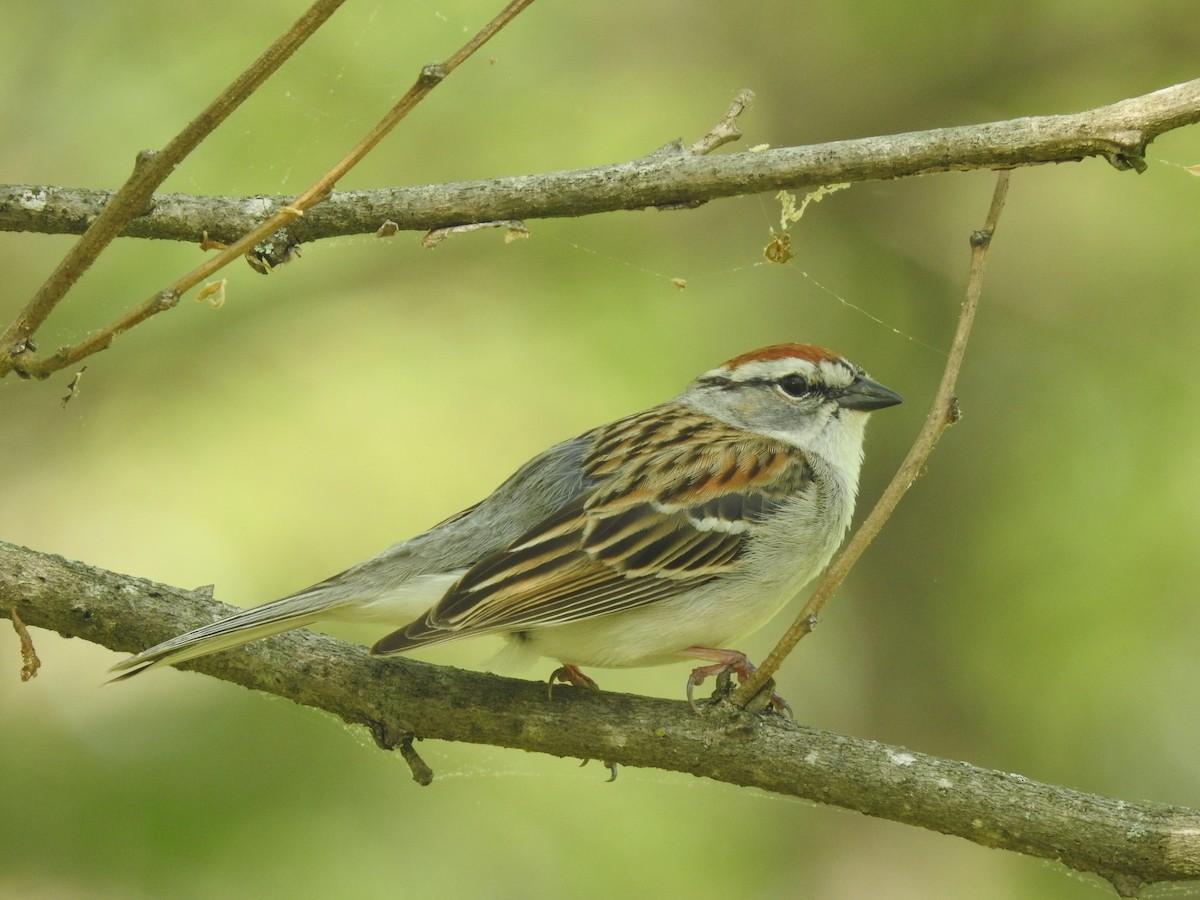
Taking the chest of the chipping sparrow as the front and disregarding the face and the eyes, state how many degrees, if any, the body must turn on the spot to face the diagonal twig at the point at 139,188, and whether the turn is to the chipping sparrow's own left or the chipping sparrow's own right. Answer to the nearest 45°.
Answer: approximately 135° to the chipping sparrow's own right

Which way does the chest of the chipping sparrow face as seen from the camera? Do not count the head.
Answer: to the viewer's right

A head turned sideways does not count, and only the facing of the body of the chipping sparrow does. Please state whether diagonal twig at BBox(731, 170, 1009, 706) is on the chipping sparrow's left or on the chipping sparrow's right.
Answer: on the chipping sparrow's right

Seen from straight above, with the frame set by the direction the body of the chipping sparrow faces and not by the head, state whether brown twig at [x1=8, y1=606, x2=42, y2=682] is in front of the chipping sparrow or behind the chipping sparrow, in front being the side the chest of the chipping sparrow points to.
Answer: behind
